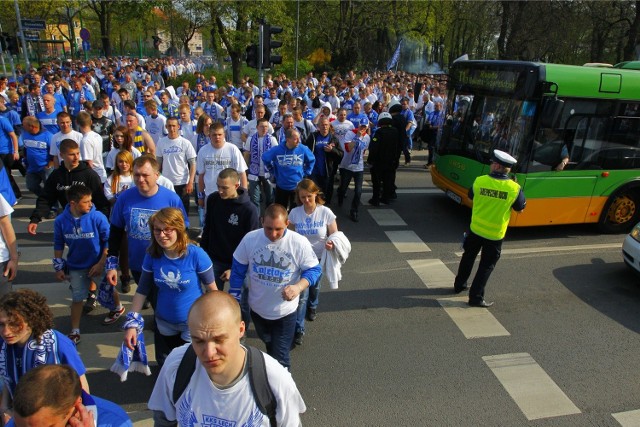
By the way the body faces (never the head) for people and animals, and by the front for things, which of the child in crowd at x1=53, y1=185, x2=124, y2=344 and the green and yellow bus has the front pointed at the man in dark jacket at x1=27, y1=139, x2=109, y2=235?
the green and yellow bus

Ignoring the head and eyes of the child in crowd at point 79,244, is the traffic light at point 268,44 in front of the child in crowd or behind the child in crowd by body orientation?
behind

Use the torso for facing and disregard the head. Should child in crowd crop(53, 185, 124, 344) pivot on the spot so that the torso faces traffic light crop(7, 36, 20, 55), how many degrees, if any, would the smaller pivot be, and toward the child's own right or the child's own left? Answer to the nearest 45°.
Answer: approximately 180°

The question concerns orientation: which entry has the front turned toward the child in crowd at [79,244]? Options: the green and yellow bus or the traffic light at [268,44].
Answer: the green and yellow bus

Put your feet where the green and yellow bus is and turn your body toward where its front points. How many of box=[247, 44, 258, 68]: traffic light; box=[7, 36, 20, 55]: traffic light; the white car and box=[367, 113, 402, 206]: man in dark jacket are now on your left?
1

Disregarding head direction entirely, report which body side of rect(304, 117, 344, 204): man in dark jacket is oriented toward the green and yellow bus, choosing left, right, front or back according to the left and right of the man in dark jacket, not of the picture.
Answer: left

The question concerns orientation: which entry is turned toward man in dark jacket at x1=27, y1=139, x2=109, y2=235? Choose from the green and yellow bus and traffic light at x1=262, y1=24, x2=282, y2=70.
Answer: the green and yellow bus

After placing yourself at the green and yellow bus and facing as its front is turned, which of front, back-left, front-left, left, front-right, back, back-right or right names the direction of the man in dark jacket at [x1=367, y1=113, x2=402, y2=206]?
front-right

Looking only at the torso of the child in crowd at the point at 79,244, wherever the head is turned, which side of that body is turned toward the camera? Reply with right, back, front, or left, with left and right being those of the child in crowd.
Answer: front

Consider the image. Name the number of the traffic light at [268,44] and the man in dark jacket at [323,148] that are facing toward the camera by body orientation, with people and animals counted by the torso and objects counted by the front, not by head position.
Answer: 1

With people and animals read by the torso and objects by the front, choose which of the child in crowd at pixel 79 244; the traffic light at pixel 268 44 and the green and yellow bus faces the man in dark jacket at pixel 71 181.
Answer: the green and yellow bus

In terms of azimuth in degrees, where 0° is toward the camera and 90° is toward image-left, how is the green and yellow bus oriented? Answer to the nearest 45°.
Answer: approximately 45°
